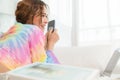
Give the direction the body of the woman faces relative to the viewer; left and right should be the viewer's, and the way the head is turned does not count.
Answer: facing away from the viewer and to the right of the viewer
